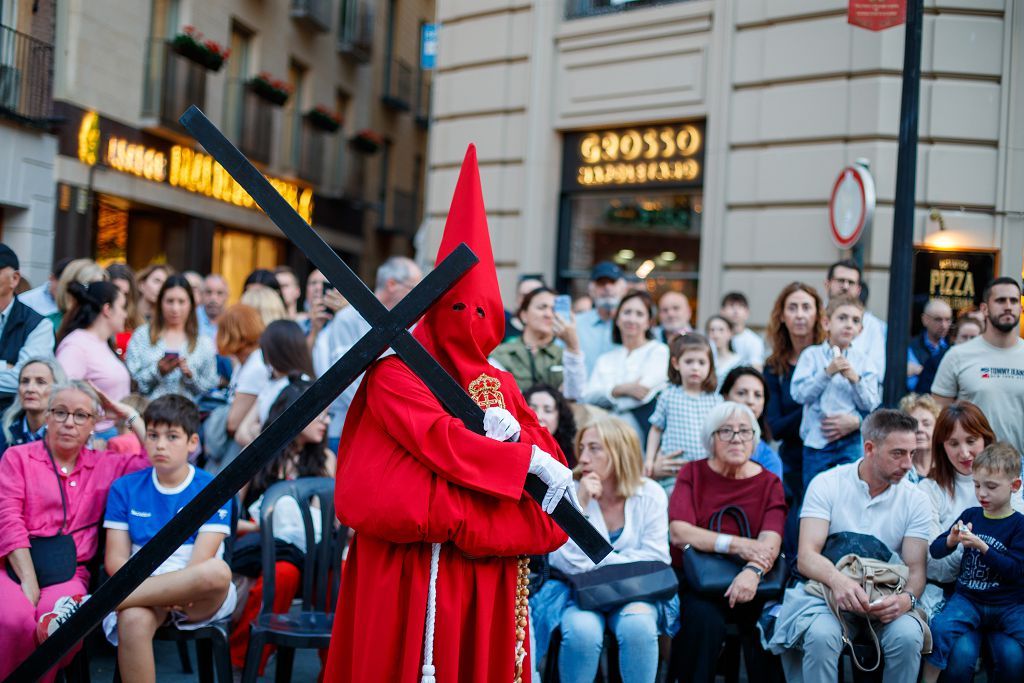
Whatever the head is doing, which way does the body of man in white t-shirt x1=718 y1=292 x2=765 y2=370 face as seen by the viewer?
toward the camera

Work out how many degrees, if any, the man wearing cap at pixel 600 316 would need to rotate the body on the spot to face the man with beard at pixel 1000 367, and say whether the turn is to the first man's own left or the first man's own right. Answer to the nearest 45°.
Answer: approximately 45° to the first man's own left

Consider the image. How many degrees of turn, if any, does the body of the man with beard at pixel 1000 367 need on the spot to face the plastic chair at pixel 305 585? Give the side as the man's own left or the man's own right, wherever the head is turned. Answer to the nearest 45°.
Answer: approximately 45° to the man's own right

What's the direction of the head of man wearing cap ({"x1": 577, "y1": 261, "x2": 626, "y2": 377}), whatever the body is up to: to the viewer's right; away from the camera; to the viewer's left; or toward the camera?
toward the camera

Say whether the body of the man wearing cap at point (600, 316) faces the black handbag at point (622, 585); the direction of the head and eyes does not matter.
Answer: yes

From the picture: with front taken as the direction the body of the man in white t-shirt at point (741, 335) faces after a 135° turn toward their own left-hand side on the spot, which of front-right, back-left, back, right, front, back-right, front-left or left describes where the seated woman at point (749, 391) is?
back-right

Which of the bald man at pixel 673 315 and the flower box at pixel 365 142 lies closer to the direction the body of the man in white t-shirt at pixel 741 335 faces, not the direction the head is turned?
the bald man

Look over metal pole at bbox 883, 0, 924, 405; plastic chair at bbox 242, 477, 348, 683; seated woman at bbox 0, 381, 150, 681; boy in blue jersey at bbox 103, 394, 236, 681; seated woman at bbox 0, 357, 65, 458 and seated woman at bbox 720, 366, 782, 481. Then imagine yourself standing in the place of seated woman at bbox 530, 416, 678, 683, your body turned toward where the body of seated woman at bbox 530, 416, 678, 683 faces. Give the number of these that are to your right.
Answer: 4

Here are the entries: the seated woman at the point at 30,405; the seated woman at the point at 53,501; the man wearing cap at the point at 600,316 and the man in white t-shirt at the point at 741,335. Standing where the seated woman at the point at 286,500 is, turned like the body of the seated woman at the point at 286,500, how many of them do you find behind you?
2

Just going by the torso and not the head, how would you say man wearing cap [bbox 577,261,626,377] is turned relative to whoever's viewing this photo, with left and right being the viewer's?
facing the viewer

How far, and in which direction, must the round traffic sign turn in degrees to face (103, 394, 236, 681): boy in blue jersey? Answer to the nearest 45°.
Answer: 0° — it already faces them

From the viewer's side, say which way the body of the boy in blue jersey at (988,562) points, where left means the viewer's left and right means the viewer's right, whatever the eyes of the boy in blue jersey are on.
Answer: facing the viewer and to the left of the viewer

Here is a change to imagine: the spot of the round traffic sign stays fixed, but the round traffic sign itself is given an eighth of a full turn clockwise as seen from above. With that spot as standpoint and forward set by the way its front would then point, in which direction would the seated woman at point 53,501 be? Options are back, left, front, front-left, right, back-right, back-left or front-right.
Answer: front-left
